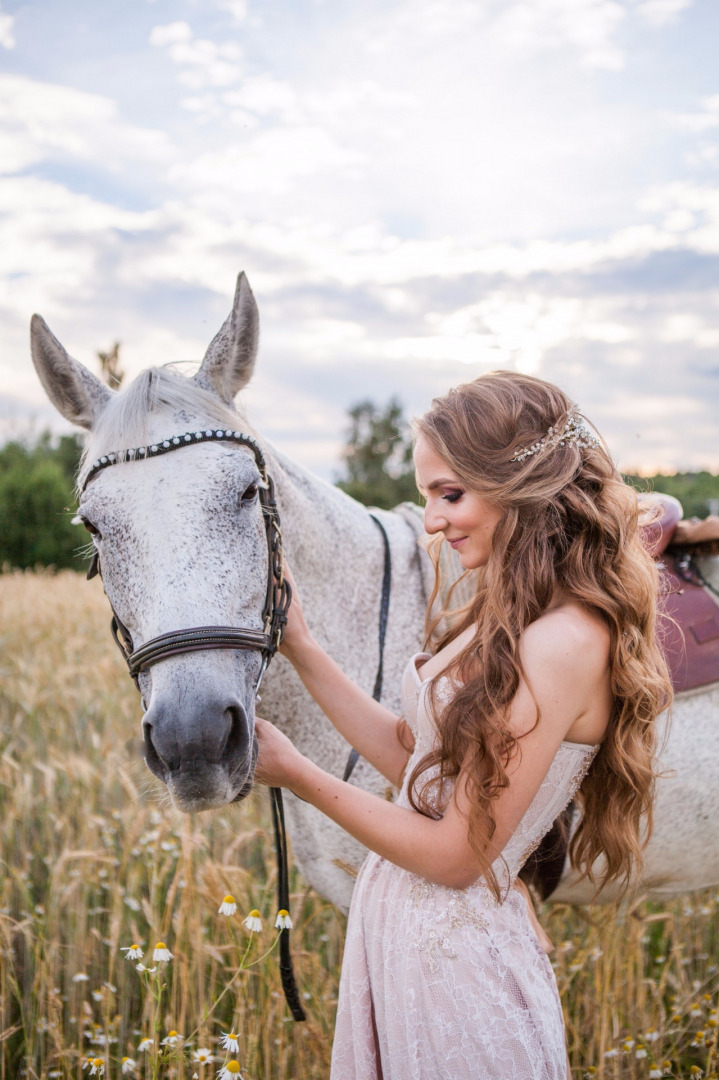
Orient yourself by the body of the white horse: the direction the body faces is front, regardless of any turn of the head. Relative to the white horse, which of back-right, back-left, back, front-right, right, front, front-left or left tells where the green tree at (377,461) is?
back-right

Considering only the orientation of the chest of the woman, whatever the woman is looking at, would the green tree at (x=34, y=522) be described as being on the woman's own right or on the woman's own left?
on the woman's own right

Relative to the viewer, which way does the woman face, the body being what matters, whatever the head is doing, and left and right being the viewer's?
facing to the left of the viewer
